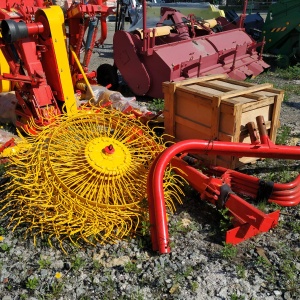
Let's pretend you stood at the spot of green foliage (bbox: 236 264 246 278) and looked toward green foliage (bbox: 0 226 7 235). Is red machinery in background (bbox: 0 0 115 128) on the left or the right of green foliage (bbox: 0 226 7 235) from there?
right

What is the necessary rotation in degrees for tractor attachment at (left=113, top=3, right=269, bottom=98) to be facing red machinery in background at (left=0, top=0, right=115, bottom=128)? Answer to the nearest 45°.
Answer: approximately 90° to its left

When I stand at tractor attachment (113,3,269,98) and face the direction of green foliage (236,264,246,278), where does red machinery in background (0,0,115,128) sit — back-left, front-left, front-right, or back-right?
front-right

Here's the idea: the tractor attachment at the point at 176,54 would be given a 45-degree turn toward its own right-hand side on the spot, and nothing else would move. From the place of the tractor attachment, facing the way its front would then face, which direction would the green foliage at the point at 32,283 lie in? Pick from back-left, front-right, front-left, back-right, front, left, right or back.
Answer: back

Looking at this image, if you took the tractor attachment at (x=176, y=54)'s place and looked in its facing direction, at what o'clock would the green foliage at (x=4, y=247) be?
The green foliage is roughly at 8 o'clock from the tractor attachment.

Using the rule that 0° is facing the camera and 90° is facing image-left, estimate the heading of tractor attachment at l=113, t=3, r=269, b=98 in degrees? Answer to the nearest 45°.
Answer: approximately 135°

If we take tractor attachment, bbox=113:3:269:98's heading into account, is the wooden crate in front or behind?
behind

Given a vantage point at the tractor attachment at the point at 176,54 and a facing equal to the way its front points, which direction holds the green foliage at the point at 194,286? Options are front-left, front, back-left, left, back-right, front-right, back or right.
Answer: back-left

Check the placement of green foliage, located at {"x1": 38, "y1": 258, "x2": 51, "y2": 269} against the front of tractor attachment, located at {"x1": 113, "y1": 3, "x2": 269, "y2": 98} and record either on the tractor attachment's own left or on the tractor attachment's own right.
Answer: on the tractor attachment's own left

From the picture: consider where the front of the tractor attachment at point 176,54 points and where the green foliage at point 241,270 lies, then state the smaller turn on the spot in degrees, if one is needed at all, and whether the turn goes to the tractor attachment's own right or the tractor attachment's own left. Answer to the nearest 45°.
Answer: approximately 135° to the tractor attachment's own left

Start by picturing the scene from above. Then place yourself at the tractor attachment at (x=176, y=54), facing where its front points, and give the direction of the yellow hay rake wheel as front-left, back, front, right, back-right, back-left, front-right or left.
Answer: back-left
